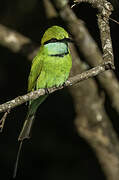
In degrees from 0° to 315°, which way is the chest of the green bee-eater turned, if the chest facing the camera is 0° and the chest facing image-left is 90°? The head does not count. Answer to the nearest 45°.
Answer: approximately 315°
